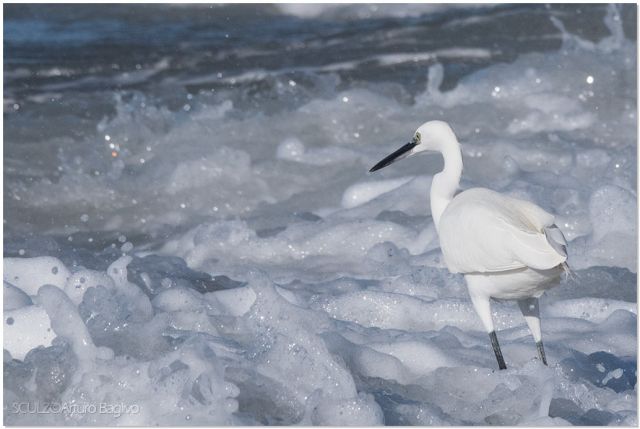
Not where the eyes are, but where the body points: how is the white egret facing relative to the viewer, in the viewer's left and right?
facing to the left of the viewer
